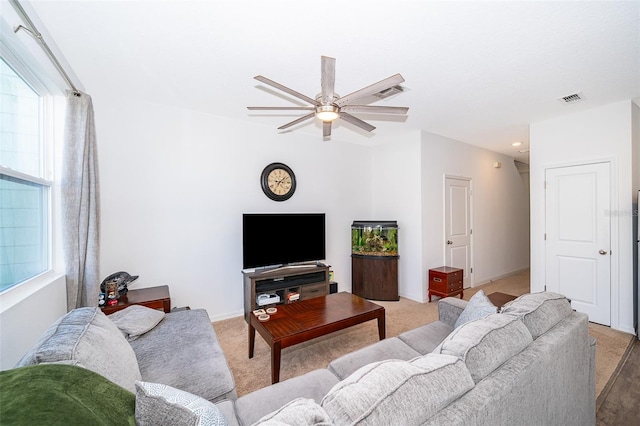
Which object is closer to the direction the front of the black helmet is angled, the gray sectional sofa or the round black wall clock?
the round black wall clock

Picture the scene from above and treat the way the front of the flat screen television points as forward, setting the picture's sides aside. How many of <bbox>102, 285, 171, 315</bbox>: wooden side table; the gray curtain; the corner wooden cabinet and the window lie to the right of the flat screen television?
3

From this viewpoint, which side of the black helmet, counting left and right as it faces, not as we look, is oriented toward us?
right

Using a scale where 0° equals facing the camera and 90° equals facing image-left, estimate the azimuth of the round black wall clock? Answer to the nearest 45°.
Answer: approximately 315°

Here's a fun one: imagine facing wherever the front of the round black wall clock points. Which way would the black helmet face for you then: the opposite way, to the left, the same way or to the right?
to the left
